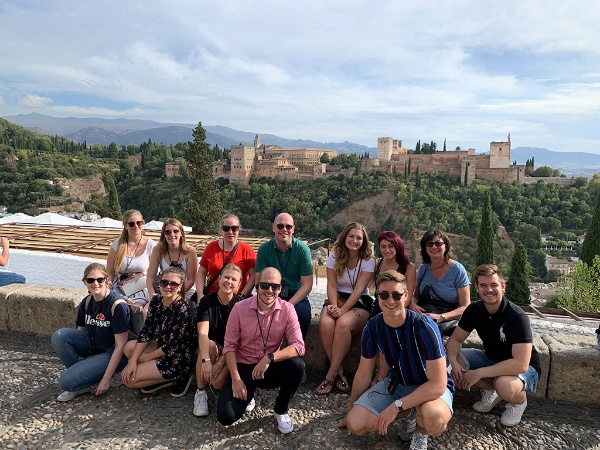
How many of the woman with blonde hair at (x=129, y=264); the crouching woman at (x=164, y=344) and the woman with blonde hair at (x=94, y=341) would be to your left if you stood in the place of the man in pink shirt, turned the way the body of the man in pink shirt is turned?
0

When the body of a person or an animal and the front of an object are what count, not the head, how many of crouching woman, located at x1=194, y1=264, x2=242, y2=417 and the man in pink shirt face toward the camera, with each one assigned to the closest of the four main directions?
2

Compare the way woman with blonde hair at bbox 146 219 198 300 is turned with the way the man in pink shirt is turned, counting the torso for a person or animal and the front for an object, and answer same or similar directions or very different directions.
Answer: same or similar directions

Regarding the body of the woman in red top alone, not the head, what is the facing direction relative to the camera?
toward the camera

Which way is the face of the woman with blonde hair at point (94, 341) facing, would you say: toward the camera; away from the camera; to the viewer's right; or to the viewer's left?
toward the camera

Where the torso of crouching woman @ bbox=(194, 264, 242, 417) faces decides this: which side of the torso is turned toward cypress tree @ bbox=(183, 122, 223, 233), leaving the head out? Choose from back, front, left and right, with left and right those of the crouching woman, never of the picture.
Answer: back

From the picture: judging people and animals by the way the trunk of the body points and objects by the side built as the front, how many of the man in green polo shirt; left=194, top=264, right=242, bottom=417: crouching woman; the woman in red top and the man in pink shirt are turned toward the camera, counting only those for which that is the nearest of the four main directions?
4

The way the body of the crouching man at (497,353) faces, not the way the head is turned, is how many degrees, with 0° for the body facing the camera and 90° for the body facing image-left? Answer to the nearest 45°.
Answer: approximately 45°

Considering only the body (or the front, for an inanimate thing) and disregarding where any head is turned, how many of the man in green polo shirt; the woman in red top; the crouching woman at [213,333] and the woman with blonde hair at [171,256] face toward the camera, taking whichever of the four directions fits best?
4

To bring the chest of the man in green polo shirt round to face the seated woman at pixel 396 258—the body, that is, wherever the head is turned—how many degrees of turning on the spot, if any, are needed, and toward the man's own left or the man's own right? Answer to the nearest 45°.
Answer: approximately 90° to the man's own left

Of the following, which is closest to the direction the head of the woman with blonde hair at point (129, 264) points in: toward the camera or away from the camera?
toward the camera

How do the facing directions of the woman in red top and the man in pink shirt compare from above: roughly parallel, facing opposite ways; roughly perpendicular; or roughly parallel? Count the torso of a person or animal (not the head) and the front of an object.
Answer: roughly parallel

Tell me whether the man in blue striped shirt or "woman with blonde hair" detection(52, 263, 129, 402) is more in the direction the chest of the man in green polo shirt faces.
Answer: the man in blue striped shirt

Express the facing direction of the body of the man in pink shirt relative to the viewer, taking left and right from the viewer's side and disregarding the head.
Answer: facing the viewer

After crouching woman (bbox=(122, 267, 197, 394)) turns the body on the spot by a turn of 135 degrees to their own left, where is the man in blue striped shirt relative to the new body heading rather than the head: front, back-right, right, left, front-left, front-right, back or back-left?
front-right

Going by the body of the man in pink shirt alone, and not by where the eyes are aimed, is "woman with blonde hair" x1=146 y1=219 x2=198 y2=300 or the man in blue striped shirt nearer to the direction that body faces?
the man in blue striped shirt

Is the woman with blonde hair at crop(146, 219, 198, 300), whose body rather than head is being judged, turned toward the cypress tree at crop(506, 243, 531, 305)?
no
